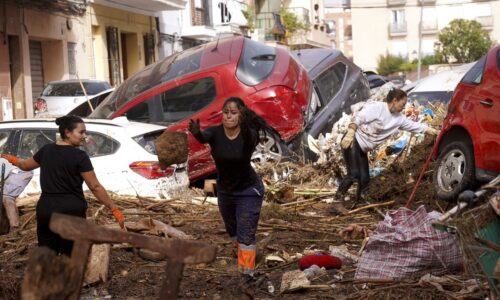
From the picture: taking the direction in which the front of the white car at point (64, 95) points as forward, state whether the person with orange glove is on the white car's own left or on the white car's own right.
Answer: on the white car's own right

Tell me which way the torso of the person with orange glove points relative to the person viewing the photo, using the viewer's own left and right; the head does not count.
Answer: facing away from the viewer and to the right of the viewer

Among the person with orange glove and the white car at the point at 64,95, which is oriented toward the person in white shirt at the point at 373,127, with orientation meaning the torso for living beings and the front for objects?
the person with orange glove

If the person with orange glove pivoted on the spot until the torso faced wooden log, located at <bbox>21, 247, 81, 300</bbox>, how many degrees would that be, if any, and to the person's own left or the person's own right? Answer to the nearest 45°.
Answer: approximately 135° to the person's own right

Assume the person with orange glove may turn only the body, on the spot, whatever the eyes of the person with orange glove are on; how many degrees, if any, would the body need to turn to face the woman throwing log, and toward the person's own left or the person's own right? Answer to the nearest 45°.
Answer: approximately 45° to the person's own right

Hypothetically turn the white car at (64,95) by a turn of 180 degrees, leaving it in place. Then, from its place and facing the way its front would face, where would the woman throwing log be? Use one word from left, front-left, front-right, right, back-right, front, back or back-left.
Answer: front-left

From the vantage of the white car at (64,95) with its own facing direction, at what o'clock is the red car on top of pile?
The red car on top of pile is roughly at 4 o'clock from the white car.

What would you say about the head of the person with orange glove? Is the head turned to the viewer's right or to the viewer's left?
to the viewer's right

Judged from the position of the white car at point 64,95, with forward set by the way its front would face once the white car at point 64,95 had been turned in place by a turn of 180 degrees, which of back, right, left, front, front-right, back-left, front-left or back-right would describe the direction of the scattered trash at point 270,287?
front-left

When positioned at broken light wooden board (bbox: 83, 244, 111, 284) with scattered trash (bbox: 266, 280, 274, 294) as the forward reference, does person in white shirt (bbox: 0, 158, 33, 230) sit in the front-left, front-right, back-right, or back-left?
back-left

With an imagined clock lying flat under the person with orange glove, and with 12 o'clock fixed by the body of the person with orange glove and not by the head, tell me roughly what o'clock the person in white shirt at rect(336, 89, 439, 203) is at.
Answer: The person in white shirt is roughly at 2 o'clock from the person with orange glove.
